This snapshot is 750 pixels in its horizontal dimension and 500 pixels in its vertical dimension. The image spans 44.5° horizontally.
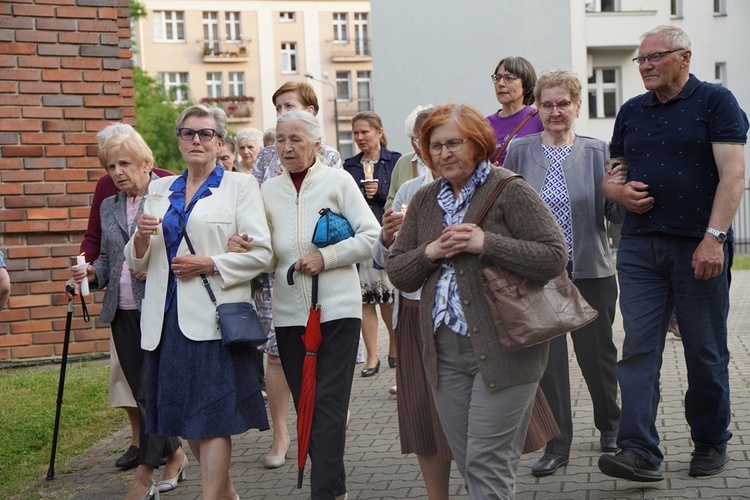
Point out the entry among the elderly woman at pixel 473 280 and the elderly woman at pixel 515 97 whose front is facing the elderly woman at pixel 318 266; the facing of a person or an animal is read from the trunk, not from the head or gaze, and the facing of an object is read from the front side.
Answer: the elderly woman at pixel 515 97

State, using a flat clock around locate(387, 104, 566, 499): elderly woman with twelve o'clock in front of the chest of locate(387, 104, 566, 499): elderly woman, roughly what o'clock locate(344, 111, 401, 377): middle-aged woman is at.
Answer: locate(344, 111, 401, 377): middle-aged woman is roughly at 4 o'clock from locate(387, 104, 566, 499): elderly woman.

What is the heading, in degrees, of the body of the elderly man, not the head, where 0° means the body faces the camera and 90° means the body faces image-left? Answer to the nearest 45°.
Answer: approximately 45°
